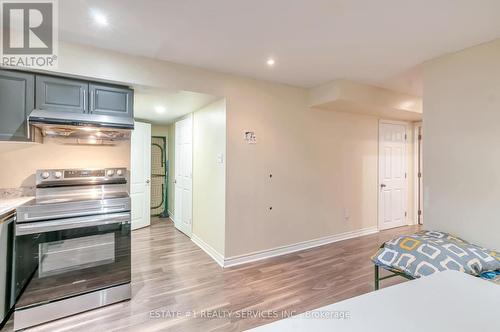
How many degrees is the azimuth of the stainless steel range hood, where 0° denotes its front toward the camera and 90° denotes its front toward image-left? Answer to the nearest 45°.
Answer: approximately 0°

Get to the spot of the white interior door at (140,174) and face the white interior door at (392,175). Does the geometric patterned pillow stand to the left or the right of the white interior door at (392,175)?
right

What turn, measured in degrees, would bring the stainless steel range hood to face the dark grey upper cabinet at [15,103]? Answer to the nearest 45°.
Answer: approximately 90° to its right

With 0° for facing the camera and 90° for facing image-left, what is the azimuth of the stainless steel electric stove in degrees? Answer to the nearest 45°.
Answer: approximately 0°

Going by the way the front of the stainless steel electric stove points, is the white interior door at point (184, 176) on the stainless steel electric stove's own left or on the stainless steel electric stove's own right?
on the stainless steel electric stove's own left

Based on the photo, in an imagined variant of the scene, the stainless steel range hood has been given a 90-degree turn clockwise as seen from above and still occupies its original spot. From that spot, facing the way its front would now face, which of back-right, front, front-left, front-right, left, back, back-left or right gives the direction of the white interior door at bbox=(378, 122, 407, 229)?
back

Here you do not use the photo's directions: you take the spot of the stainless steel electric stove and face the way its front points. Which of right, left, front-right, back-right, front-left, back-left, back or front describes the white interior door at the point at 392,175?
left

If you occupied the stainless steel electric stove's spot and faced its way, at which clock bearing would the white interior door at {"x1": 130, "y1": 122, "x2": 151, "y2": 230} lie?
The white interior door is roughly at 7 o'clock from the stainless steel electric stove.

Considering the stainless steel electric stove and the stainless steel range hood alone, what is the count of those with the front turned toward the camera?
2

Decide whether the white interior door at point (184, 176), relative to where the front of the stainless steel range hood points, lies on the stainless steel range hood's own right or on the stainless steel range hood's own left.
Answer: on the stainless steel range hood's own left
